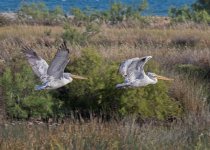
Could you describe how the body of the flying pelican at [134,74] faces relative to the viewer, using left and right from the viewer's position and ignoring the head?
facing to the right of the viewer

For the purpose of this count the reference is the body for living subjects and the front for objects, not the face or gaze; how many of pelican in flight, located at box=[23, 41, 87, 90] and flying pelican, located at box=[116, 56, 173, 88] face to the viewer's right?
2

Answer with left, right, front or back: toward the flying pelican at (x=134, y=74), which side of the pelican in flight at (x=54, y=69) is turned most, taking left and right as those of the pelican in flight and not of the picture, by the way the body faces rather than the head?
front

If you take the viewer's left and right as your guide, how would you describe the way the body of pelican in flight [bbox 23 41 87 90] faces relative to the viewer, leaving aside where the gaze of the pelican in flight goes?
facing to the right of the viewer

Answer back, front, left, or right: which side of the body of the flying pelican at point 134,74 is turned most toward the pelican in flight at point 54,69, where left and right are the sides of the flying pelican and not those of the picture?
back

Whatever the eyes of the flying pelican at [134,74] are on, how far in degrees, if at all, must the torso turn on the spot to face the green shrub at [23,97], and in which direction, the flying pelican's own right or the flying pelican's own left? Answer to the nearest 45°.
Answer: approximately 135° to the flying pelican's own left

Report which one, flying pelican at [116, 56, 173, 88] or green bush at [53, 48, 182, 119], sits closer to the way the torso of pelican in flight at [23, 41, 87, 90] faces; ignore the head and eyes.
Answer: the flying pelican

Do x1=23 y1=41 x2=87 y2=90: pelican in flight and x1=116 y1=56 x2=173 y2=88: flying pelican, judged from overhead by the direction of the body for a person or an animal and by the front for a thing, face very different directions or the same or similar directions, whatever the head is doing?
same or similar directions
